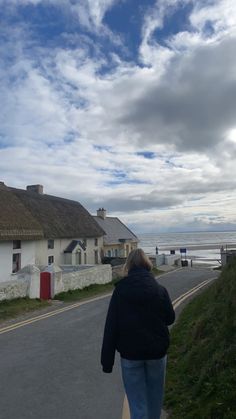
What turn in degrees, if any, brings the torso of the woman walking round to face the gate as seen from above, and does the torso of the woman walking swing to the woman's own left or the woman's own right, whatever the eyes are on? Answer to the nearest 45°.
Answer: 0° — they already face it

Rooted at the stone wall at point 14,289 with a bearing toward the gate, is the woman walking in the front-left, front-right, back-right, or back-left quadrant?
back-right

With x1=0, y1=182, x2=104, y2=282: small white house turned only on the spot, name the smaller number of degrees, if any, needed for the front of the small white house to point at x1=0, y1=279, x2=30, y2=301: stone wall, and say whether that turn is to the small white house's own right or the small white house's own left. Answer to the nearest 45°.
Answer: approximately 45° to the small white house's own right

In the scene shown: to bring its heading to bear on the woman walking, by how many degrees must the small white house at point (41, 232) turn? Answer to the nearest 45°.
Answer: approximately 45° to its right

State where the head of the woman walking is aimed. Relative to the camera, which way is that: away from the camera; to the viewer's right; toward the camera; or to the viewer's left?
away from the camera

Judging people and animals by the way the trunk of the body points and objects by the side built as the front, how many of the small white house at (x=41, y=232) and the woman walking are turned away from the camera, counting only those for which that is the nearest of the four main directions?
1

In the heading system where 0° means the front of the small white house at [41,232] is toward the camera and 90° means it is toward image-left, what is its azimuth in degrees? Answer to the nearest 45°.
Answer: approximately 315°

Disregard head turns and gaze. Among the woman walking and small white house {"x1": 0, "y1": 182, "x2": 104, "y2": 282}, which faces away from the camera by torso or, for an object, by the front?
the woman walking

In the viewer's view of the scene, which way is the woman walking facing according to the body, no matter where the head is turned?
away from the camera
